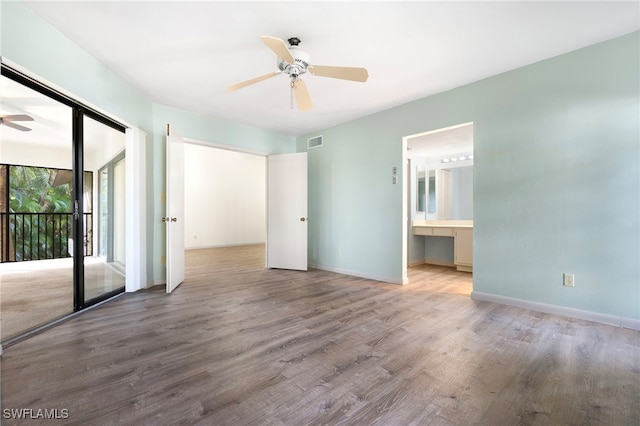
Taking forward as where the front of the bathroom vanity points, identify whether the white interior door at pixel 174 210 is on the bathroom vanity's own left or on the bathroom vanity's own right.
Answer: on the bathroom vanity's own right

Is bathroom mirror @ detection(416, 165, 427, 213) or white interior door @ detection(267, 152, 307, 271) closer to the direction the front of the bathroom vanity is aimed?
the white interior door

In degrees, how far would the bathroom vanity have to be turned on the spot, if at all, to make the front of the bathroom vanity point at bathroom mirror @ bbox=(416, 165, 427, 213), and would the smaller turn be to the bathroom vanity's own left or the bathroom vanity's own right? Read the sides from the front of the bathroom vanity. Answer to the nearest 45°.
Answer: approximately 135° to the bathroom vanity's own right

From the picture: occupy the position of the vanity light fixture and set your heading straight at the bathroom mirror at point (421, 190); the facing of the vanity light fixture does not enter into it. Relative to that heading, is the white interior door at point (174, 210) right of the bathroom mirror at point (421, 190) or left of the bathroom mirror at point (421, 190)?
left
